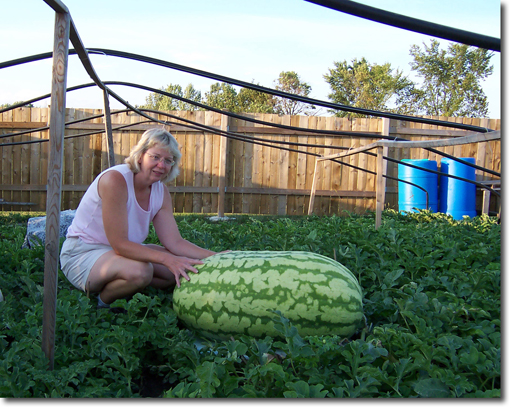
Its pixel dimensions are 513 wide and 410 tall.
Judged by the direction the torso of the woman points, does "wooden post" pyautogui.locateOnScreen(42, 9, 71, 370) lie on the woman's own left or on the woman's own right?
on the woman's own right

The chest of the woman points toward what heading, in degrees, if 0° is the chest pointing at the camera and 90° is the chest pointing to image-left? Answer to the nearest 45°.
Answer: approximately 315°

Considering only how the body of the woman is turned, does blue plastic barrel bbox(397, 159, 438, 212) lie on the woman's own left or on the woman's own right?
on the woman's own left

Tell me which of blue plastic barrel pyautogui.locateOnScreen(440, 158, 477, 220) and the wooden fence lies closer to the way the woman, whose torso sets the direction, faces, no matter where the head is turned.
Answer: the blue plastic barrel

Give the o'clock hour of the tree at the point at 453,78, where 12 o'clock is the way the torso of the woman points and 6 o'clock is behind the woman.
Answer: The tree is roughly at 9 o'clock from the woman.

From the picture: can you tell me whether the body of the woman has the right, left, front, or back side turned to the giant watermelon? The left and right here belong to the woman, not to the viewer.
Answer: front

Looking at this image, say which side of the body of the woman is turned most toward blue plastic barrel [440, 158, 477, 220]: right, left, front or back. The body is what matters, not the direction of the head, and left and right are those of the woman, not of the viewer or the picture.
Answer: left

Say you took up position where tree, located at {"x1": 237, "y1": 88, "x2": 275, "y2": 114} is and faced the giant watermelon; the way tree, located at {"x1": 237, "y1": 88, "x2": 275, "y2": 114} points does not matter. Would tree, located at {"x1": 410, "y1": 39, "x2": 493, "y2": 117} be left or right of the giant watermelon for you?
left

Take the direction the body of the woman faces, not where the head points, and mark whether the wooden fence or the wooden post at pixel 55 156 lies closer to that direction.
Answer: the wooden post

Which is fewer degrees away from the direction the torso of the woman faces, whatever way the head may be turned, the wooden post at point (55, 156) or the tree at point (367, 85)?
the wooden post
